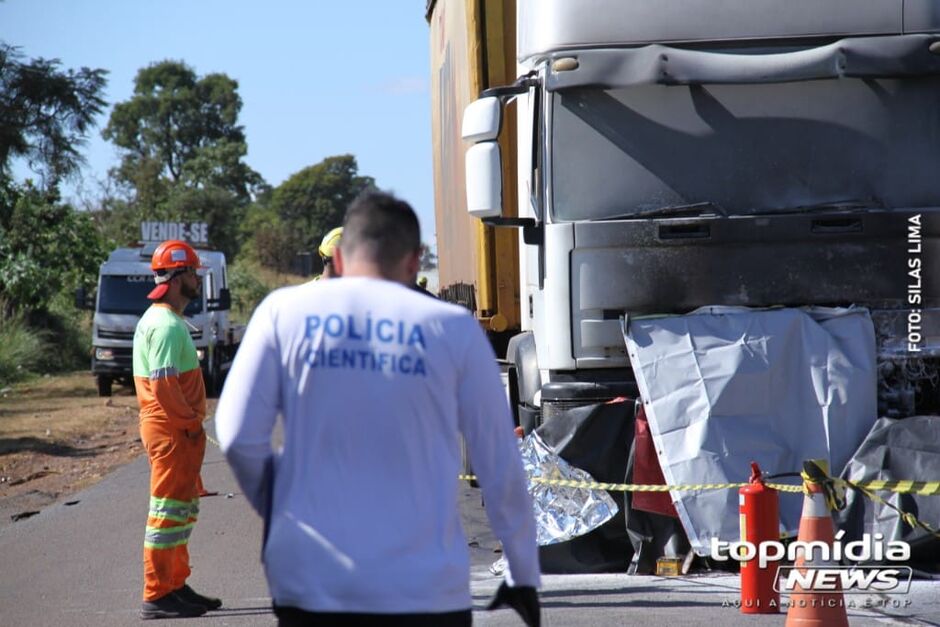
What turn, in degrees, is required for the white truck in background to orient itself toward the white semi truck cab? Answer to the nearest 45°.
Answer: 0° — it already faces it

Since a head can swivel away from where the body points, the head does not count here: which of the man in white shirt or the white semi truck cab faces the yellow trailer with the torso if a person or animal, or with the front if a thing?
the man in white shirt

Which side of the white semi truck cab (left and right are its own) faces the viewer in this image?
front

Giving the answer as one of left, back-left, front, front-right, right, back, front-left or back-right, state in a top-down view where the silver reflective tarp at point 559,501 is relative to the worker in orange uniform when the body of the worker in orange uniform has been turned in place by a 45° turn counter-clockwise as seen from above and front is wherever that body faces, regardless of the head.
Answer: front-right

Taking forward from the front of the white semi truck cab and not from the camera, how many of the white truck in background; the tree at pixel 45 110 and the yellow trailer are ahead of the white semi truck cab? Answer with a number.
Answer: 0

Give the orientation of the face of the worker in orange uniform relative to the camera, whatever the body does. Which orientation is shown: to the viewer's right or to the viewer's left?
to the viewer's right

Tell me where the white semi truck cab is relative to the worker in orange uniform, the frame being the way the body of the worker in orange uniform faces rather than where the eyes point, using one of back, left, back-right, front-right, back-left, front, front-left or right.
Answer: front

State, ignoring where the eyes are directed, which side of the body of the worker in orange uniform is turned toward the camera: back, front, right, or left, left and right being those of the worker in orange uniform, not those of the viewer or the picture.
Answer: right

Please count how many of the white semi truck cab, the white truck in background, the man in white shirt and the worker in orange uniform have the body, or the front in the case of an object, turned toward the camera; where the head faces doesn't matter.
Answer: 2

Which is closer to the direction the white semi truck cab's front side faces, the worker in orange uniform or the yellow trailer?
the worker in orange uniform

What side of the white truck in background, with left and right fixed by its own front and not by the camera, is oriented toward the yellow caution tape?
front

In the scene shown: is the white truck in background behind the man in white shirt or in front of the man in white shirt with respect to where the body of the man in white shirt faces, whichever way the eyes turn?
in front

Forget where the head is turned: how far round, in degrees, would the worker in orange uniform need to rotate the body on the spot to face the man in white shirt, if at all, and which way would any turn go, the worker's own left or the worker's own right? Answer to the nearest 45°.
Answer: approximately 90° to the worker's own right

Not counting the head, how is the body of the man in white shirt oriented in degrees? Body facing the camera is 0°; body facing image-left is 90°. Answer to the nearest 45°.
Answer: approximately 180°

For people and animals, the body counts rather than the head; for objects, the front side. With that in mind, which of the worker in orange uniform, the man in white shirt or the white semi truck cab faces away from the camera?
the man in white shirt
